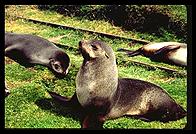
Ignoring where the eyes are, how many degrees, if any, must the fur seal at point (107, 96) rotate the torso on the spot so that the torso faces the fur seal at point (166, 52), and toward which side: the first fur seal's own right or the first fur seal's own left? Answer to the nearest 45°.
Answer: approximately 180°

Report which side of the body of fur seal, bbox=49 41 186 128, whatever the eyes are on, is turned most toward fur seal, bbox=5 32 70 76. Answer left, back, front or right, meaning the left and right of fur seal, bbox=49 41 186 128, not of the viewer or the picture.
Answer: right
